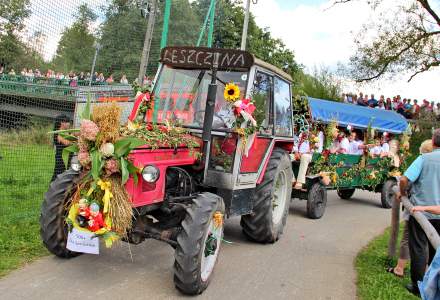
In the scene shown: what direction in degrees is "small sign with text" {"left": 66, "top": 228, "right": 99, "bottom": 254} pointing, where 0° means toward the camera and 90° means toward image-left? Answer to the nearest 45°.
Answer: approximately 0°

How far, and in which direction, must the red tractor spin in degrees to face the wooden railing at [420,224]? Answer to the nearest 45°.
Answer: approximately 90° to its left

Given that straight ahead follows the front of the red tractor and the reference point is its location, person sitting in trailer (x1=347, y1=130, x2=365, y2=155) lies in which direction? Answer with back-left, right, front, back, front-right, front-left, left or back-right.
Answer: back

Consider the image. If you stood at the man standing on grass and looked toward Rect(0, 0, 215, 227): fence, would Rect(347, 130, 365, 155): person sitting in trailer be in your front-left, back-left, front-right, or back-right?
front-right

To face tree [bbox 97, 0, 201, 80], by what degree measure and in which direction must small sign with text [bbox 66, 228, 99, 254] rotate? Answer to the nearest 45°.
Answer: approximately 180°

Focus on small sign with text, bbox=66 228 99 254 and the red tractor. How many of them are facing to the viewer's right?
0

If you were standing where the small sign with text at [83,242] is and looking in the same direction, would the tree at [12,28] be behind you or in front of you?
behind

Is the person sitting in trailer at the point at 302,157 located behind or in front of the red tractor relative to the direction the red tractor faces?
behind

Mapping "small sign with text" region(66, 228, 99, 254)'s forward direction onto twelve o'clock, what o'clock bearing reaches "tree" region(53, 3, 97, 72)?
The tree is roughly at 6 o'clock from the small sign with text.

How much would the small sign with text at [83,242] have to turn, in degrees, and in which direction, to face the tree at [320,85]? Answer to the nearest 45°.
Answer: approximately 135° to its left

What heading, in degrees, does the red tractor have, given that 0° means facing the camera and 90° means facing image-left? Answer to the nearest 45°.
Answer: approximately 45°

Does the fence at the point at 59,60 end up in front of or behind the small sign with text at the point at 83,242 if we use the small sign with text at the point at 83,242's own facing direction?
behind

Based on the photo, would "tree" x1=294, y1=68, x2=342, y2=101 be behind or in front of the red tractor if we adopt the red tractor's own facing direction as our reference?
behind

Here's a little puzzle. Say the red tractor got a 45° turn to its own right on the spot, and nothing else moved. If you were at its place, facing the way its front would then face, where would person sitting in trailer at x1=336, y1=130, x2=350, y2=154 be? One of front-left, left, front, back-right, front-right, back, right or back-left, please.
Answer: back-right
